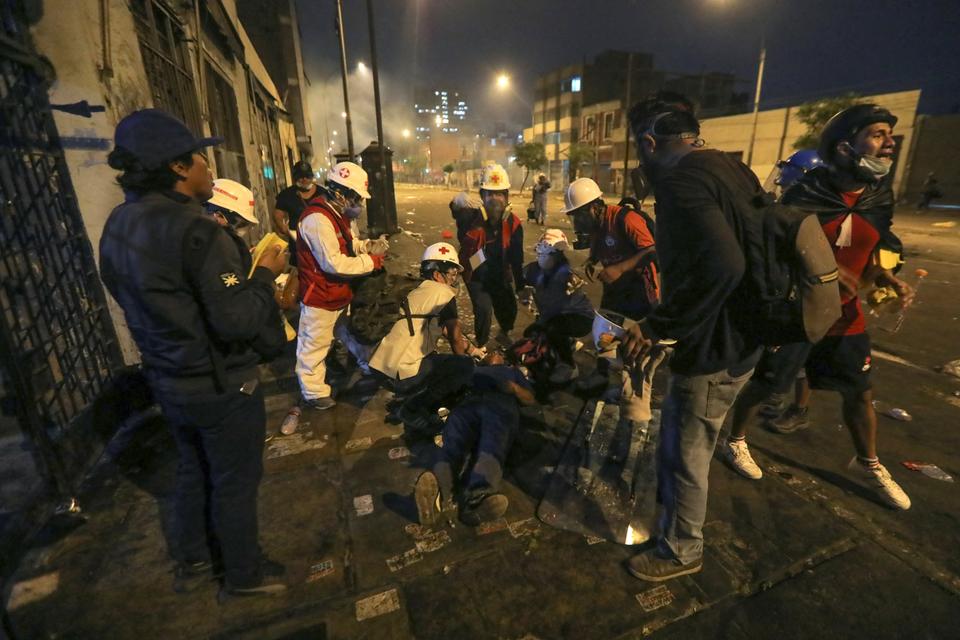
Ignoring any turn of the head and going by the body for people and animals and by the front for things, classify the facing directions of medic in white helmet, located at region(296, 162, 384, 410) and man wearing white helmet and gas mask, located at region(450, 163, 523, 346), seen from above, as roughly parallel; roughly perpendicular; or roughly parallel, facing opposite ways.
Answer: roughly perpendicular

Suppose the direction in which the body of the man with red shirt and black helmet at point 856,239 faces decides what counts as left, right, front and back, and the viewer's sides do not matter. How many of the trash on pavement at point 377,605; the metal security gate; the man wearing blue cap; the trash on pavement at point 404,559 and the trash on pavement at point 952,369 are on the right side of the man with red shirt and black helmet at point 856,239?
4

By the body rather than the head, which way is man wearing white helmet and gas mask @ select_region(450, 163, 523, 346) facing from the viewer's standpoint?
toward the camera

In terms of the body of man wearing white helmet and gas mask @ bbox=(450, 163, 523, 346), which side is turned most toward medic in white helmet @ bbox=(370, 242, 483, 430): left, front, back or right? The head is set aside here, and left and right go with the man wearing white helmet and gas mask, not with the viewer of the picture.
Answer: front

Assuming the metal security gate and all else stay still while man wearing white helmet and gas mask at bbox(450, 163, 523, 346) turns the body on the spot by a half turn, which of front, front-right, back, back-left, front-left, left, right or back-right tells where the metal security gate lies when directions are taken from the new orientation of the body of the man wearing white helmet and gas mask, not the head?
back-left

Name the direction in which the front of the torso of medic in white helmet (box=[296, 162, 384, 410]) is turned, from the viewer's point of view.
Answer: to the viewer's right

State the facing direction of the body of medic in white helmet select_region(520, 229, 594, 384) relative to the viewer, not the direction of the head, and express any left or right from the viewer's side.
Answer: facing the viewer and to the left of the viewer

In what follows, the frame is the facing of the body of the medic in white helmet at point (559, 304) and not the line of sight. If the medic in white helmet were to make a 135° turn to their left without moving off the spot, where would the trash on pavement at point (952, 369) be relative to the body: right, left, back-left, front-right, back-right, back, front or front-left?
front

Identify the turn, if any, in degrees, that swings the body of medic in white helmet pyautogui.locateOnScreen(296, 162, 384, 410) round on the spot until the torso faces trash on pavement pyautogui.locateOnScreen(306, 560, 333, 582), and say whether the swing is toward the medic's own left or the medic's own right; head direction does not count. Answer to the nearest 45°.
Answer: approximately 90° to the medic's own right

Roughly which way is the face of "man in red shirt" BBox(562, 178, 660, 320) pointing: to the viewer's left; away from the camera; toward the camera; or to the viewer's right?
to the viewer's left

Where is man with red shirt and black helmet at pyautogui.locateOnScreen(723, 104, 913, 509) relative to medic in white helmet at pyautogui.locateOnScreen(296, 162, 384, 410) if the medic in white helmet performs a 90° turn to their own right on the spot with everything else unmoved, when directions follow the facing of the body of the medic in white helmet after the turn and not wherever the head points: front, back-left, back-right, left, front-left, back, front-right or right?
front-left

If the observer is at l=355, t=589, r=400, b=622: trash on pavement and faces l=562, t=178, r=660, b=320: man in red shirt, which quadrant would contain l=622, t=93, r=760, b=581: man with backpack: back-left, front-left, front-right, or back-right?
front-right

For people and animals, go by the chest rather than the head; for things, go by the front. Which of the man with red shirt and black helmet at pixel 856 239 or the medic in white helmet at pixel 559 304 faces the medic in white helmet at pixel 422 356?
the medic in white helmet at pixel 559 304

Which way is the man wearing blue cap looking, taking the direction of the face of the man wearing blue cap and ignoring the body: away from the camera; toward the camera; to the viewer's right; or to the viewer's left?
to the viewer's right

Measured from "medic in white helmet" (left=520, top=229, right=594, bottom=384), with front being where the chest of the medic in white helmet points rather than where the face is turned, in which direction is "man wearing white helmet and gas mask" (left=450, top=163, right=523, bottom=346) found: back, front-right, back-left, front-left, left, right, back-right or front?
right

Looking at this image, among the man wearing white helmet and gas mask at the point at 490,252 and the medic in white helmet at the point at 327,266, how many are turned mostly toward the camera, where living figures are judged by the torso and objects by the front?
1

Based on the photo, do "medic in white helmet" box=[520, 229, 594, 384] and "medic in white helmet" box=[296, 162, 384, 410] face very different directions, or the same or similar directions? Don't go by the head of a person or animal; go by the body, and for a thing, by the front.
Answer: very different directions
